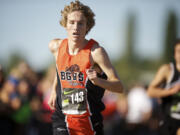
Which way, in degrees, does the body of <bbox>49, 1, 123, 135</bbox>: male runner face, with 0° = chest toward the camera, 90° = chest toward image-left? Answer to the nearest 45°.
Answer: approximately 0°

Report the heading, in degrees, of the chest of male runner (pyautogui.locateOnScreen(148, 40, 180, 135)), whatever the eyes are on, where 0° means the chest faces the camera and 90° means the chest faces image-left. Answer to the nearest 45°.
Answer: approximately 0°
